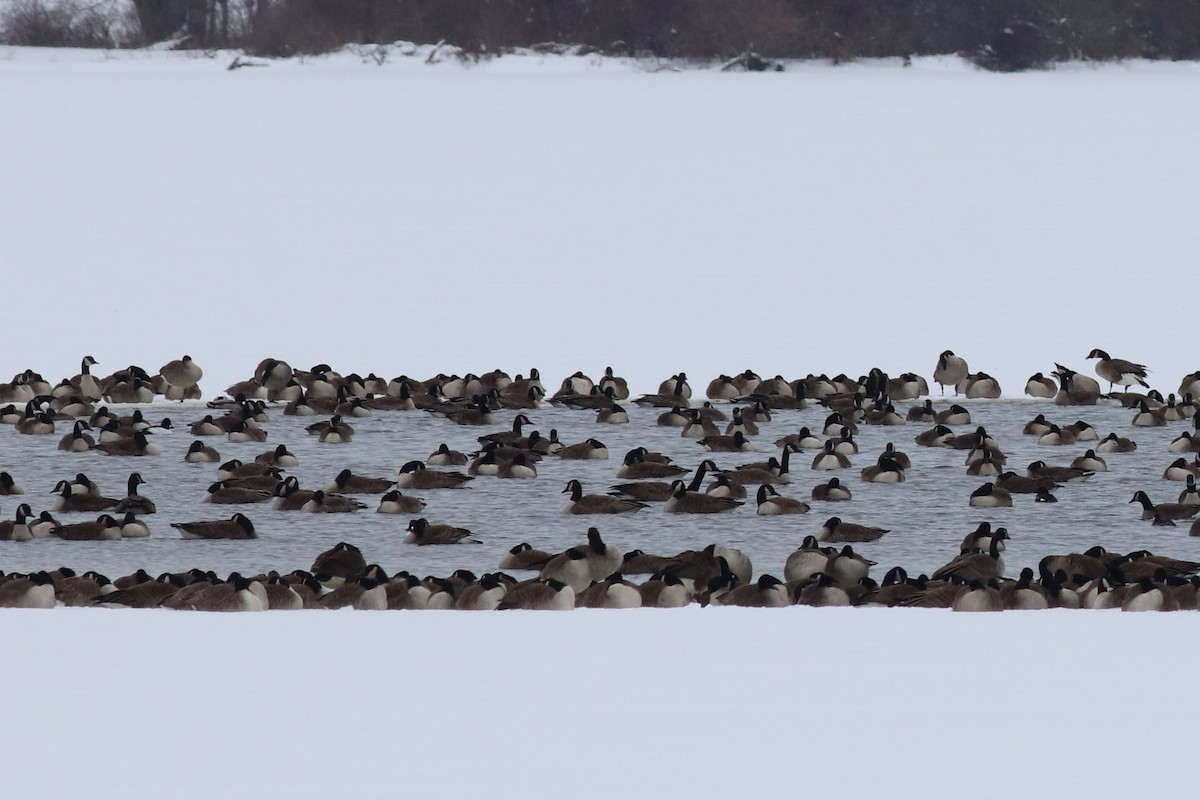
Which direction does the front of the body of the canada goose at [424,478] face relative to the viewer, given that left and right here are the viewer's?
facing to the left of the viewer

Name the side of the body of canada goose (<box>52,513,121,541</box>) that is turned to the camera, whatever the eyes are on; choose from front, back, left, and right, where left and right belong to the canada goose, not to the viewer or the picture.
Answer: right

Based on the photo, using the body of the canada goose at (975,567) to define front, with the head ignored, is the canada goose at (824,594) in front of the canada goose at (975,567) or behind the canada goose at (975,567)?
behind

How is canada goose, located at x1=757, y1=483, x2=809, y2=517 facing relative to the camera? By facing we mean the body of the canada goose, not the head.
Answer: to the viewer's left

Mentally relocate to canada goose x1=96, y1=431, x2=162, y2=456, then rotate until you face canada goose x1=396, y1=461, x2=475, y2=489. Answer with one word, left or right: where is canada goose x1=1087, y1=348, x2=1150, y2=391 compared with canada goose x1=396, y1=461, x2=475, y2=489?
left

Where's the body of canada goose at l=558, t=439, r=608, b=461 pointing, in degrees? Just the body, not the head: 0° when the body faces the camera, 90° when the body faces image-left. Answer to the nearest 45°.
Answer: approximately 270°

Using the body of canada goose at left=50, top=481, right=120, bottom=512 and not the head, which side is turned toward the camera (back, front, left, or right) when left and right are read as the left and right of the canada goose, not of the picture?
left
